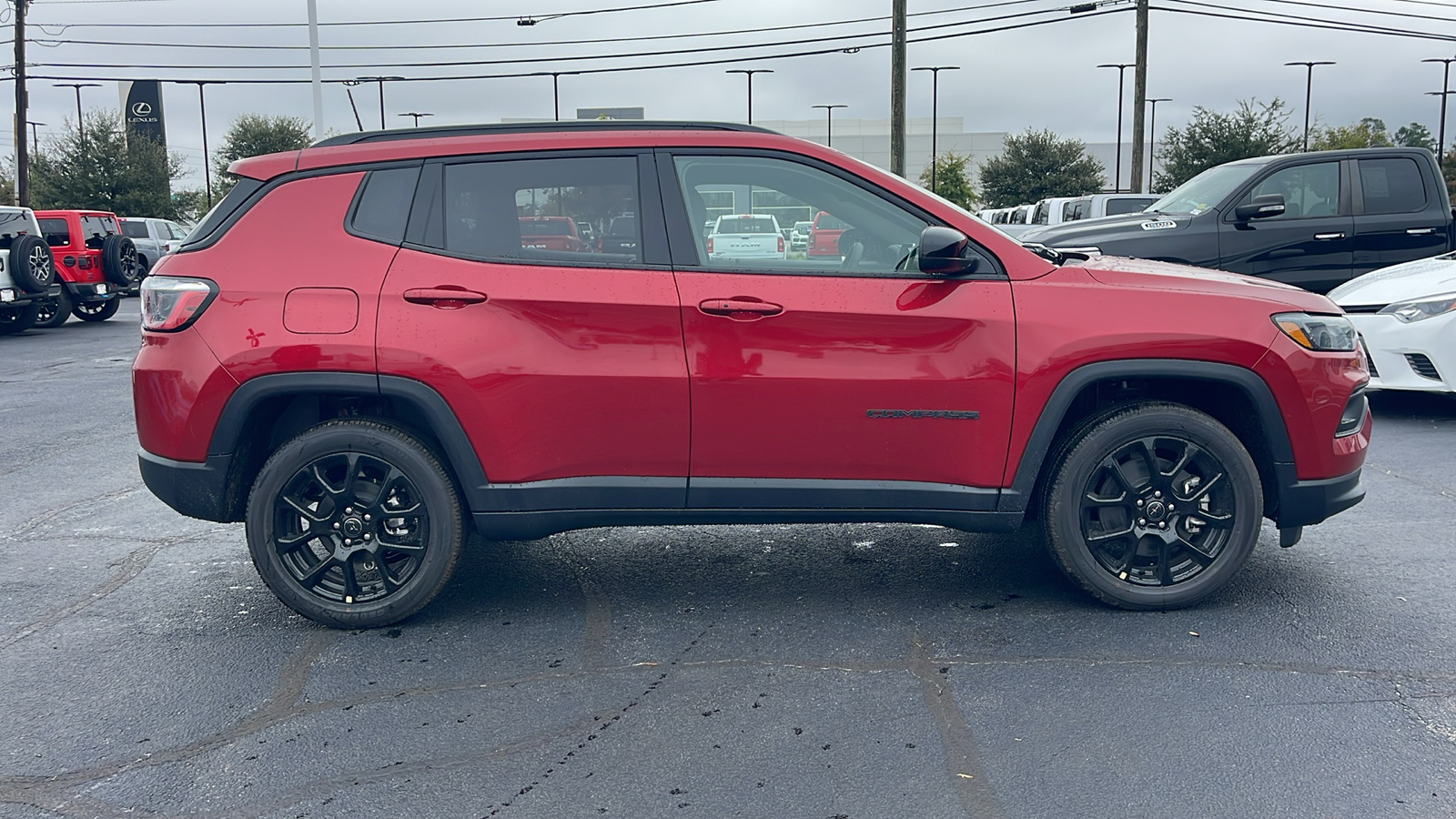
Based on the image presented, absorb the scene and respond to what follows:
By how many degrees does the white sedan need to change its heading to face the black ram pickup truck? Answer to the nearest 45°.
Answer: approximately 135° to its right

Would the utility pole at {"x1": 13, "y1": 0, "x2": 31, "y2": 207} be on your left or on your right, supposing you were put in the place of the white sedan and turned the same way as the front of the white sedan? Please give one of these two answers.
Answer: on your right

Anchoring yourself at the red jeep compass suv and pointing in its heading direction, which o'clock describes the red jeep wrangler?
The red jeep wrangler is roughly at 8 o'clock from the red jeep compass suv.

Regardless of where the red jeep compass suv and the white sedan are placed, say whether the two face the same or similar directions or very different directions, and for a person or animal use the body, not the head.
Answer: very different directions

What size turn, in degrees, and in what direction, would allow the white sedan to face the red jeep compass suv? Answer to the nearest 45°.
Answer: approximately 45° to its left

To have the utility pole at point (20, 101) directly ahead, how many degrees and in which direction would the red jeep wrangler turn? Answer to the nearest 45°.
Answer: approximately 45° to its right

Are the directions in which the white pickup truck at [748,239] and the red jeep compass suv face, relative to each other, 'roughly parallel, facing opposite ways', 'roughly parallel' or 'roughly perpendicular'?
roughly perpendicular

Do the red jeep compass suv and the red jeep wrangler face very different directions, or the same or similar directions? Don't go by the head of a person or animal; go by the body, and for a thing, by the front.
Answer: very different directions

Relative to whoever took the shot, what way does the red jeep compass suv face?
facing to the right of the viewer

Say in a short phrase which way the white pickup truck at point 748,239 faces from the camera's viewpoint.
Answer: facing away from the viewer

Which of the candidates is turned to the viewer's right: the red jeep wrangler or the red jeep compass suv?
the red jeep compass suv

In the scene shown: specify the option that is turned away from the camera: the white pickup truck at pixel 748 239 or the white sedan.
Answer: the white pickup truck

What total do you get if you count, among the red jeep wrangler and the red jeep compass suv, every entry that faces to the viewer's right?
1
